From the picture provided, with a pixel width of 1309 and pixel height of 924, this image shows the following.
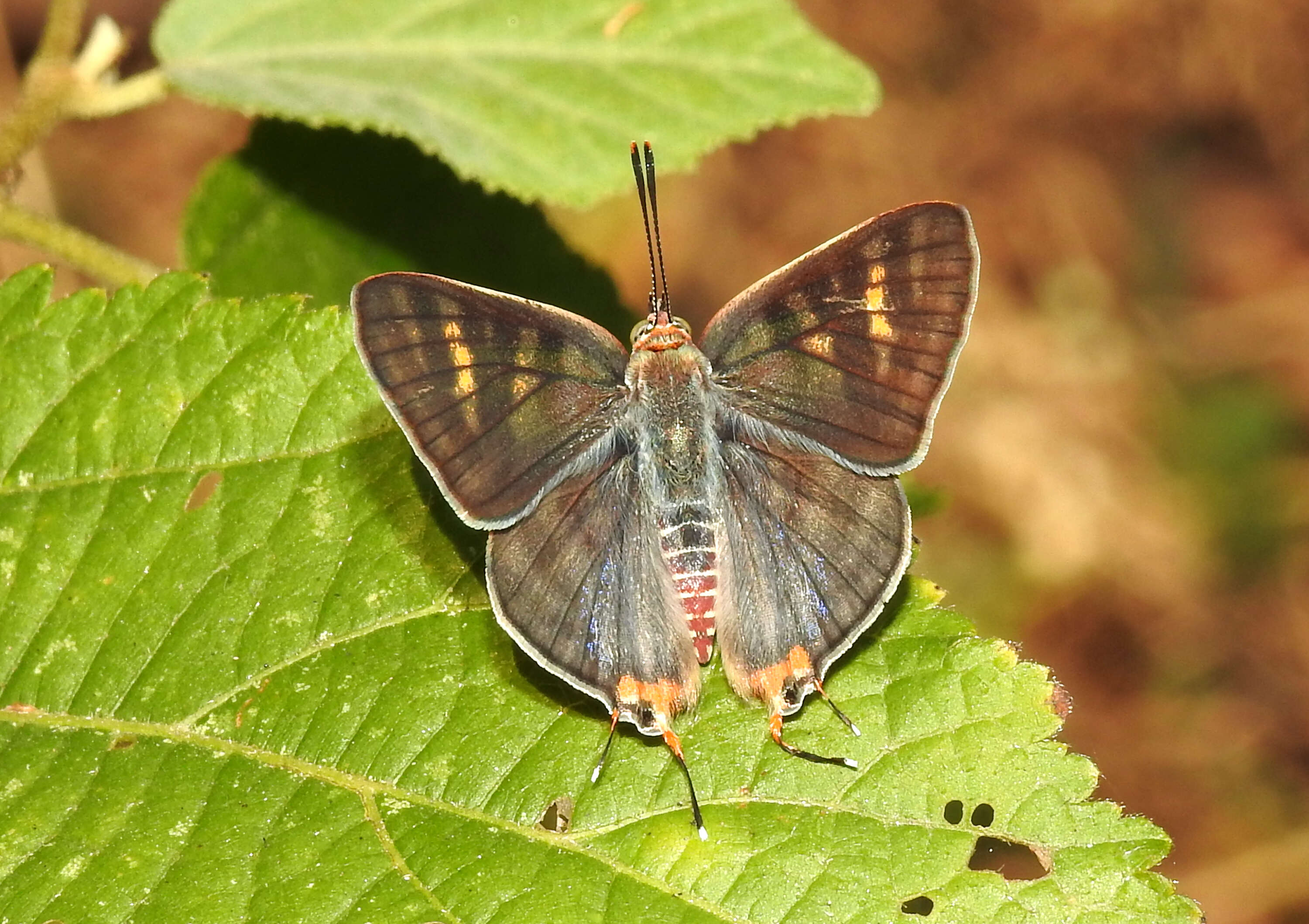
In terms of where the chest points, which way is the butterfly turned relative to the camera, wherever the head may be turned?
away from the camera

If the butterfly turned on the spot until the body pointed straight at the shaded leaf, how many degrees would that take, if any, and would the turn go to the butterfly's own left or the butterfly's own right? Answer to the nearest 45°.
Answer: approximately 45° to the butterfly's own left
